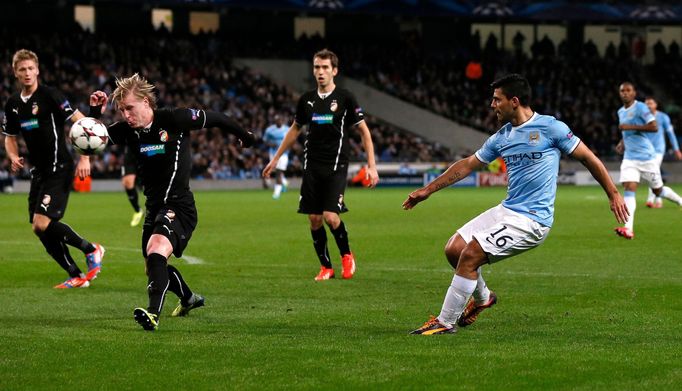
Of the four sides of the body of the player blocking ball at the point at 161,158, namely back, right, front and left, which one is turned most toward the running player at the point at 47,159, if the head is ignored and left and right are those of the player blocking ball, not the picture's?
right

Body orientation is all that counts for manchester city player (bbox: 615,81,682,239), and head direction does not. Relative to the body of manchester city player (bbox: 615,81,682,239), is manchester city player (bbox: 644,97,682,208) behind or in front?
behind

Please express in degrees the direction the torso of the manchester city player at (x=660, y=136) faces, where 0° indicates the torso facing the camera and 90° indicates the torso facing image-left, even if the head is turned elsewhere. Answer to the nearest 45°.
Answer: approximately 45°

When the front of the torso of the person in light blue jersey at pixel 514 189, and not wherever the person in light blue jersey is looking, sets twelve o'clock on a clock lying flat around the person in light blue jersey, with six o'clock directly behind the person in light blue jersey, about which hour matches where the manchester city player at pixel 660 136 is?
The manchester city player is roughly at 5 o'clock from the person in light blue jersey.

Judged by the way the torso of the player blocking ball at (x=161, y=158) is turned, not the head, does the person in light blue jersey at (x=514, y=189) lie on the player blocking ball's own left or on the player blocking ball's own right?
on the player blocking ball's own left

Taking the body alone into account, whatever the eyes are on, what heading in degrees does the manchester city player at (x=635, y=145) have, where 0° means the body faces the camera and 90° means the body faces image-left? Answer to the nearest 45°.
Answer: approximately 45°

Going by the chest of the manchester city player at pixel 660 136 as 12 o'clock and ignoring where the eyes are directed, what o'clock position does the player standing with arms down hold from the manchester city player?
The player standing with arms down is roughly at 11 o'clock from the manchester city player.

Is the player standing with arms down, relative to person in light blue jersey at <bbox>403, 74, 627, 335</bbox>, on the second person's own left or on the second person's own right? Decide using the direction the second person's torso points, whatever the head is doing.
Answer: on the second person's own right
